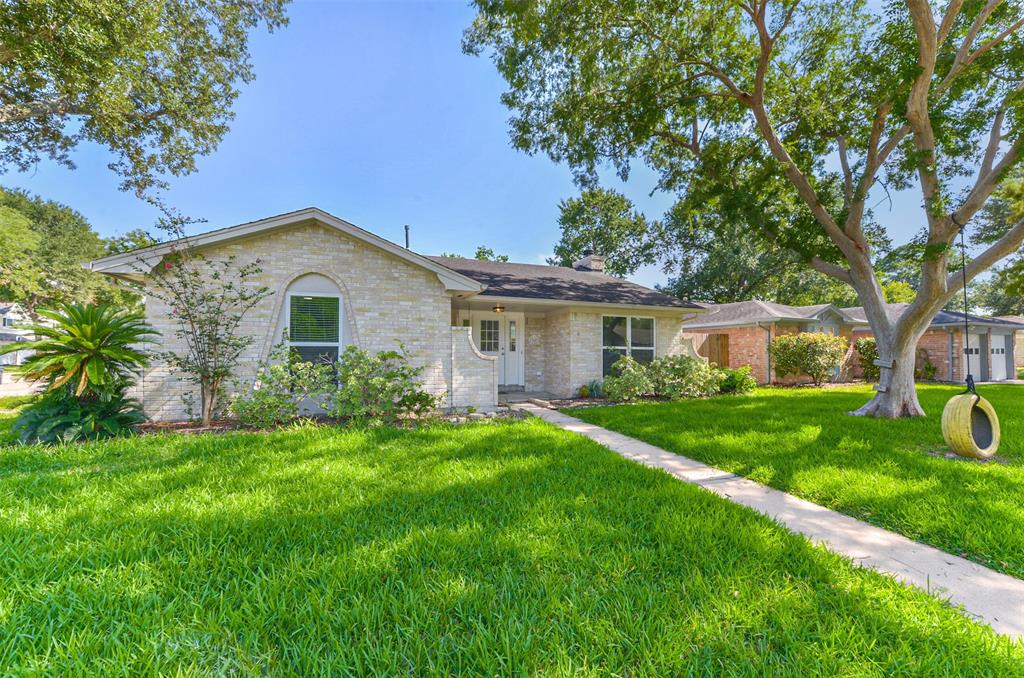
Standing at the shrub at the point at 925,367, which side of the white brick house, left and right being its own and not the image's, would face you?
left

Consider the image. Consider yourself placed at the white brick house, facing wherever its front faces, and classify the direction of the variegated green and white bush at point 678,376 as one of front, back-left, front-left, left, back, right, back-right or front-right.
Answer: left

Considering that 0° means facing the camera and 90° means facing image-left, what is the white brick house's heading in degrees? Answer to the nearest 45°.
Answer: approximately 0°

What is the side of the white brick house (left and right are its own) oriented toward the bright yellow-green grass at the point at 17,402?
right

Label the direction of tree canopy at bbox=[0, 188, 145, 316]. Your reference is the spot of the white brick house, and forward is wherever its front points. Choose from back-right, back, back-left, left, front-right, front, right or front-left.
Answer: back-right

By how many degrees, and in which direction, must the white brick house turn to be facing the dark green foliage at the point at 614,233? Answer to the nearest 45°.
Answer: approximately 135° to its left

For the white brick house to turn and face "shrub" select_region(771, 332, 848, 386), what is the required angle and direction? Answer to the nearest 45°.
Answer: approximately 90° to its left

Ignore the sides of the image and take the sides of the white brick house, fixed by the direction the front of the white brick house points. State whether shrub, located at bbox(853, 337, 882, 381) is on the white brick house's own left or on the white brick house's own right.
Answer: on the white brick house's own left

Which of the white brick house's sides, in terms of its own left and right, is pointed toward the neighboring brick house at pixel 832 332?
left
